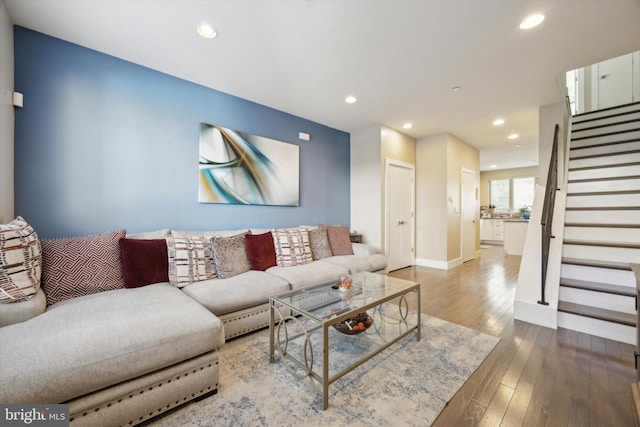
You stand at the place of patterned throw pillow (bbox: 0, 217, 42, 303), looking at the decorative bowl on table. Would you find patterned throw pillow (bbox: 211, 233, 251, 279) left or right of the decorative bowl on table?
left

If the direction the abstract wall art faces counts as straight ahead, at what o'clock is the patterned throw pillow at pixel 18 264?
The patterned throw pillow is roughly at 3 o'clock from the abstract wall art.

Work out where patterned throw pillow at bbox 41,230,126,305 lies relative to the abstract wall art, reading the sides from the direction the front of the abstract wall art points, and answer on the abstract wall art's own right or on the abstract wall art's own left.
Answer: on the abstract wall art's own right

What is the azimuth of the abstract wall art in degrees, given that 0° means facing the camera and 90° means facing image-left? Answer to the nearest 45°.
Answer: approximately 315°

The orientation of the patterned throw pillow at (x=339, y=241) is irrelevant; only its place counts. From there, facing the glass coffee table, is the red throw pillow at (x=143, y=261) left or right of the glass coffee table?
right

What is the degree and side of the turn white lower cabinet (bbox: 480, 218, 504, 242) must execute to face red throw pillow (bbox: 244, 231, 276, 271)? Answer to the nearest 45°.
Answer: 0° — it already faces it

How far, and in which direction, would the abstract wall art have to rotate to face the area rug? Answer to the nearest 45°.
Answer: approximately 45° to its right

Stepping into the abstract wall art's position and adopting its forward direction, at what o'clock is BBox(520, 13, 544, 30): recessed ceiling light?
The recessed ceiling light is roughly at 12 o'clock from the abstract wall art.
